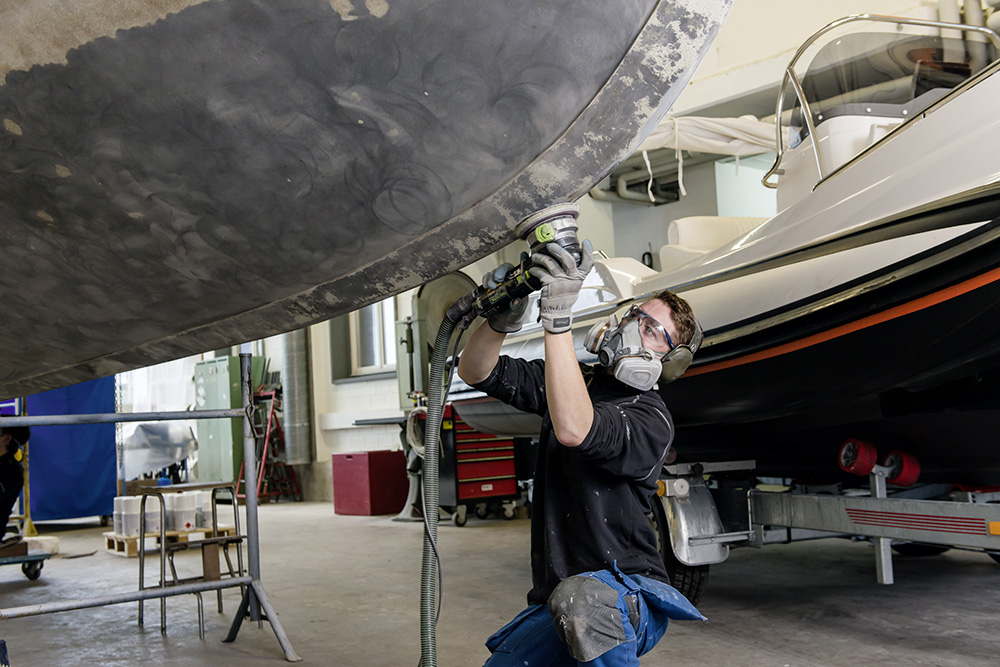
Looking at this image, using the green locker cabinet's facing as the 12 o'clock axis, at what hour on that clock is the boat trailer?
The boat trailer is roughly at 10 o'clock from the green locker cabinet.

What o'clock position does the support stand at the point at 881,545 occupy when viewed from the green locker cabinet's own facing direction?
The support stand is roughly at 10 o'clock from the green locker cabinet.

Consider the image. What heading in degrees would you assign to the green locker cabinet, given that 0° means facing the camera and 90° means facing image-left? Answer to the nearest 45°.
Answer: approximately 45°
